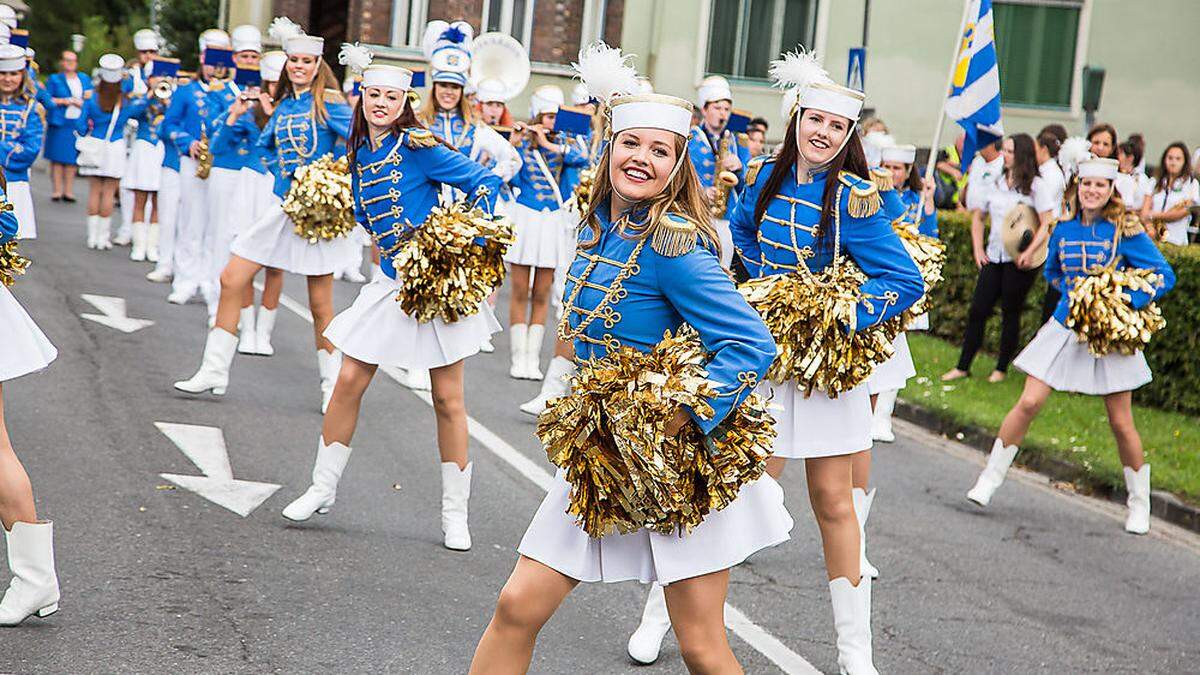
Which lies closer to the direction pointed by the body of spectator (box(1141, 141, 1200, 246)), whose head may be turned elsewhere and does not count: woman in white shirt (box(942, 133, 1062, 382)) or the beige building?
the woman in white shirt

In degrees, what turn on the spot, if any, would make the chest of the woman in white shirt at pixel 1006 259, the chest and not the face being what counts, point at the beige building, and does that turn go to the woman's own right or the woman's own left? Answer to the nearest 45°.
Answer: approximately 135° to the woman's own right

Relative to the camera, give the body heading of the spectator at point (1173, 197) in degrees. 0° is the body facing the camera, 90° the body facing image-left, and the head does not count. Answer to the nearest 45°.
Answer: approximately 45°

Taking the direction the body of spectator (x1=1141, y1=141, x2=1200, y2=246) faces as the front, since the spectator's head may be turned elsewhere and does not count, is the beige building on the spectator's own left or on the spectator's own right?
on the spectator's own right

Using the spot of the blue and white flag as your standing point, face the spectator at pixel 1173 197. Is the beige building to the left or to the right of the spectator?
left
